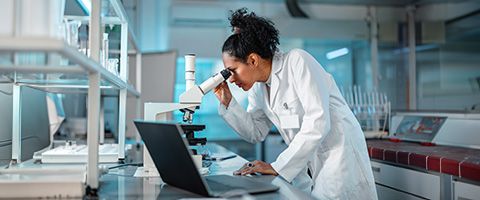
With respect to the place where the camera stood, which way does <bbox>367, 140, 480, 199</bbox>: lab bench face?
facing the viewer and to the left of the viewer

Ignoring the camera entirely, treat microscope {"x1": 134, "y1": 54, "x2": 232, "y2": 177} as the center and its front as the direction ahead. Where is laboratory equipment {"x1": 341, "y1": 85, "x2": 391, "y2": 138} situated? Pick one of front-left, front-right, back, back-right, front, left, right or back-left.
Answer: front-left

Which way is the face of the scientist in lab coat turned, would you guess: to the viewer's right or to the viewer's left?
to the viewer's left

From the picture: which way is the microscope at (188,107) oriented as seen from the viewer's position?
to the viewer's right

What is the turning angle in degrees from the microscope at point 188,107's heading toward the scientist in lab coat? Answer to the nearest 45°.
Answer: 0° — it already faces them

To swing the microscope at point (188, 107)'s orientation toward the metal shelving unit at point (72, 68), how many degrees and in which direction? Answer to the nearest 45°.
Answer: approximately 135° to its right

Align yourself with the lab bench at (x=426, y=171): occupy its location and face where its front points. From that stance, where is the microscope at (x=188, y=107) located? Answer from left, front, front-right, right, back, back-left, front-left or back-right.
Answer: front

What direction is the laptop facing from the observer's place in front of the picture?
facing away from the viewer and to the right of the viewer

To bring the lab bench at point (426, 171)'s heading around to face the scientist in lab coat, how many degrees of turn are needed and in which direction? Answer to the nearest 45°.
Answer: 0° — it already faces them

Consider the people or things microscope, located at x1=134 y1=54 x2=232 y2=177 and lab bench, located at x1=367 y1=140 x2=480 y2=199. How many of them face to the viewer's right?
1

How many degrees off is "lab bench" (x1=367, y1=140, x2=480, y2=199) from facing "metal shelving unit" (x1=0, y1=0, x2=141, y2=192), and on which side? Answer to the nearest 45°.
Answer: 0° — it already faces it

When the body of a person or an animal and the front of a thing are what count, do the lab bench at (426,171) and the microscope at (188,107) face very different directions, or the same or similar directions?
very different directions
